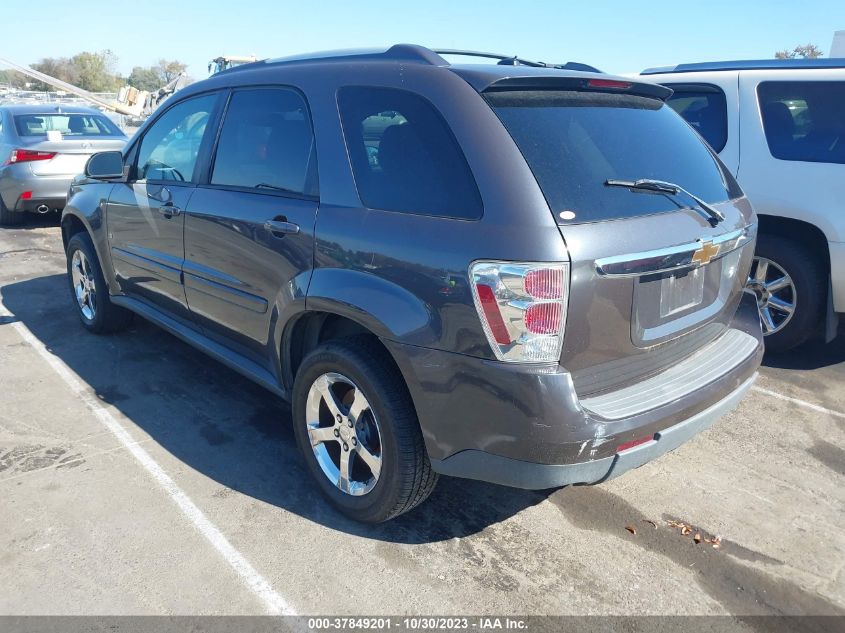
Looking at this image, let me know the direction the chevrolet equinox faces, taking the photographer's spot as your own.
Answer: facing away from the viewer and to the left of the viewer

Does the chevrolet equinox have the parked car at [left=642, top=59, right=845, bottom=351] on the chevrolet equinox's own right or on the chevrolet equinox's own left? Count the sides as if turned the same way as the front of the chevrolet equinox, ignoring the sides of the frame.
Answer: on the chevrolet equinox's own right

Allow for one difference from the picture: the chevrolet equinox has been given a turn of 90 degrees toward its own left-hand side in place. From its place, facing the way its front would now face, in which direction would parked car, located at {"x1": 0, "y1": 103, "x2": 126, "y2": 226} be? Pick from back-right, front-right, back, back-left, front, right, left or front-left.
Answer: right
